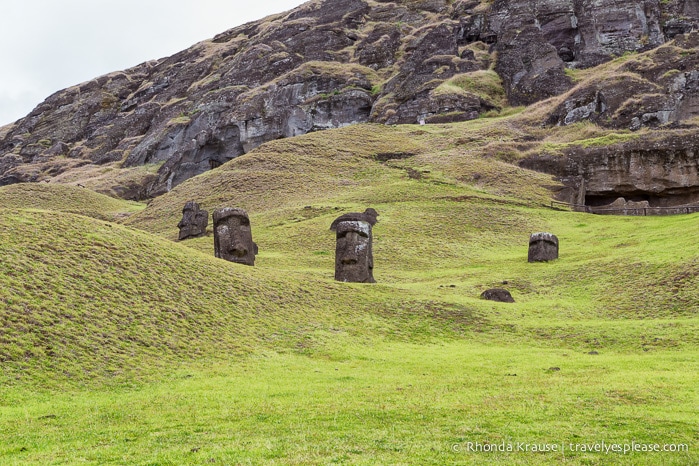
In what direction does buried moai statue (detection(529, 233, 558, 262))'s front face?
toward the camera

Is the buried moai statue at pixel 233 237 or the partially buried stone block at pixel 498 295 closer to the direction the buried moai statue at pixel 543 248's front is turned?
the partially buried stone block

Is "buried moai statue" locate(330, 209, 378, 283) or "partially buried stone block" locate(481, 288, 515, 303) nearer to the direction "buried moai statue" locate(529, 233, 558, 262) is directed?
the partially buried stone block

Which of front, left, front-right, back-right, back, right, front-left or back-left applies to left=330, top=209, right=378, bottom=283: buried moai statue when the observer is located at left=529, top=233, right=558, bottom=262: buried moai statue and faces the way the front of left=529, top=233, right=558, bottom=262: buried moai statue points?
front-right

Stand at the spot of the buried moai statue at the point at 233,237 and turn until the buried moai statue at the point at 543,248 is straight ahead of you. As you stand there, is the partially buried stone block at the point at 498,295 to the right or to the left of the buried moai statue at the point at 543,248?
right

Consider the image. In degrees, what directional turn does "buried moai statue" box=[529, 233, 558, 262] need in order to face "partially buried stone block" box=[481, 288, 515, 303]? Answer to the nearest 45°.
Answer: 0° — it already faces it

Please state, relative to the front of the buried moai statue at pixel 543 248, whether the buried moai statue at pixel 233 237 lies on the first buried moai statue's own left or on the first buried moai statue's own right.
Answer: on the first buried moai statue's own right
